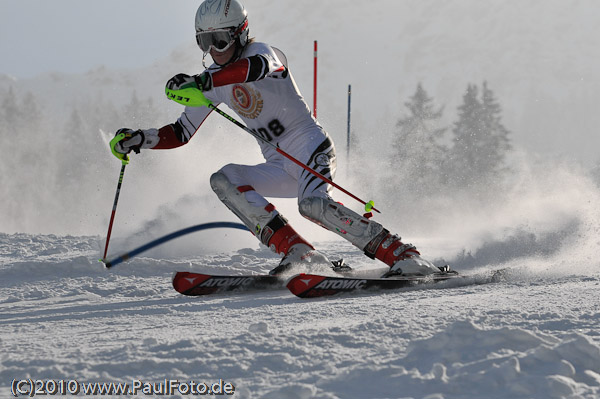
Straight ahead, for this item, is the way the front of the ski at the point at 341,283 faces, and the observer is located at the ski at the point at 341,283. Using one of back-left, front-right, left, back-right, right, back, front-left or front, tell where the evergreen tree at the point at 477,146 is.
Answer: back-right

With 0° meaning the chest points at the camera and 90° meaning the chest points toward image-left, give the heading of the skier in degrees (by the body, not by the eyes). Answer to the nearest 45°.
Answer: approximately 45°

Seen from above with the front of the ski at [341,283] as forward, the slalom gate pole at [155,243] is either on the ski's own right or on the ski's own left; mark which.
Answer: on the ski's own right

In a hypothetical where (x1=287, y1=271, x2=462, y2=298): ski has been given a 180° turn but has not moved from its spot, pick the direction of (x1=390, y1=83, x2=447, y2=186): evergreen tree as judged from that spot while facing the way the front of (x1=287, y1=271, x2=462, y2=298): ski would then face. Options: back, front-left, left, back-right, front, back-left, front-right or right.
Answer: front-left

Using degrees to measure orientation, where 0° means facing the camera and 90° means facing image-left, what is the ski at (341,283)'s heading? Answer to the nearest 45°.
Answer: approximately 45°
